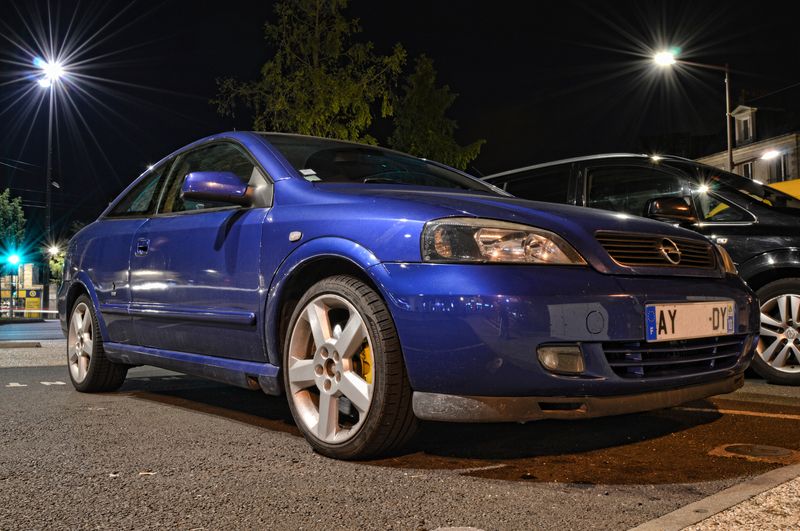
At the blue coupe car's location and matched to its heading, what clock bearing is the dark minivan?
The dark minivan is roughly at 9 o'clock from the blue coupe car.

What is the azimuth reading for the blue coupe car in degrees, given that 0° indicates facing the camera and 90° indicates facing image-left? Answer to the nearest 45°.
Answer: approximately 315°
